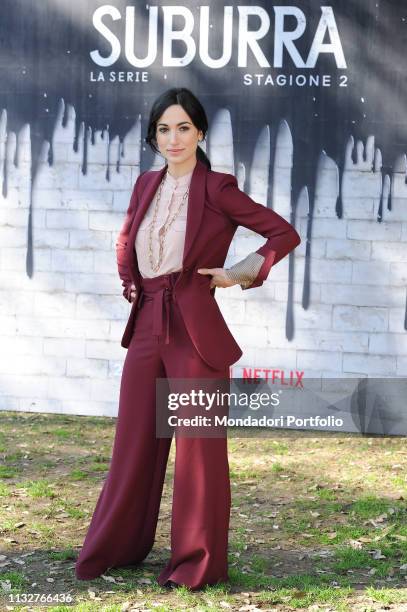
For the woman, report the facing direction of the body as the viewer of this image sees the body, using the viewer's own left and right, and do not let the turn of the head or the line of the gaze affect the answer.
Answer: facing the viewer and to the left of the viewer
